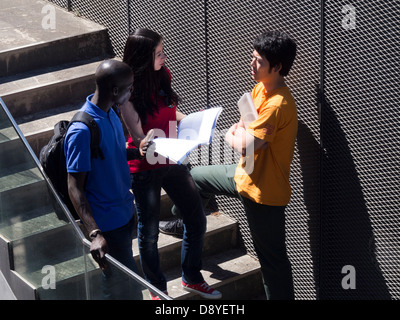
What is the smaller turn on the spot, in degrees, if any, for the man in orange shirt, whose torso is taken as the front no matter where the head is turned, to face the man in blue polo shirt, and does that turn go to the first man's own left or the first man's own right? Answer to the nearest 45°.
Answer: approximately 45° to the first man's own left

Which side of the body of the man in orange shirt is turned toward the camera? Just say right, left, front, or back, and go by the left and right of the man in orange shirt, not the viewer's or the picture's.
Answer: left

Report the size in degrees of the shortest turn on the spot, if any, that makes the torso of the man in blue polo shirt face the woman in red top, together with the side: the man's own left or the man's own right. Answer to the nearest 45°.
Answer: approximately 90° to the man's own left

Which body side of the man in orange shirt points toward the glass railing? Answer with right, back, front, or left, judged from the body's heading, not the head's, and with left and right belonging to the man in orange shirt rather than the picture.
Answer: front

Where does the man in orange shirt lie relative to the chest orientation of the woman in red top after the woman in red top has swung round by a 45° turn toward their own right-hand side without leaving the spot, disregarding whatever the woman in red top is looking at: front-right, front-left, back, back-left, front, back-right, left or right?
left

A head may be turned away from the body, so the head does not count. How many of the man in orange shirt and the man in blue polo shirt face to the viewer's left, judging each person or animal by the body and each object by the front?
1

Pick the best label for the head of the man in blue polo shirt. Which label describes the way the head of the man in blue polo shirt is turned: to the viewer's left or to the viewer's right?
to the viewer's right

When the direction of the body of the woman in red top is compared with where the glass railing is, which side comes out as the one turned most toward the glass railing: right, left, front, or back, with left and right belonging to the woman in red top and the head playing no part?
right

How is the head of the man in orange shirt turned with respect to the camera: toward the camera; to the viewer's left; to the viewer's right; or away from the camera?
to the viewer's left
